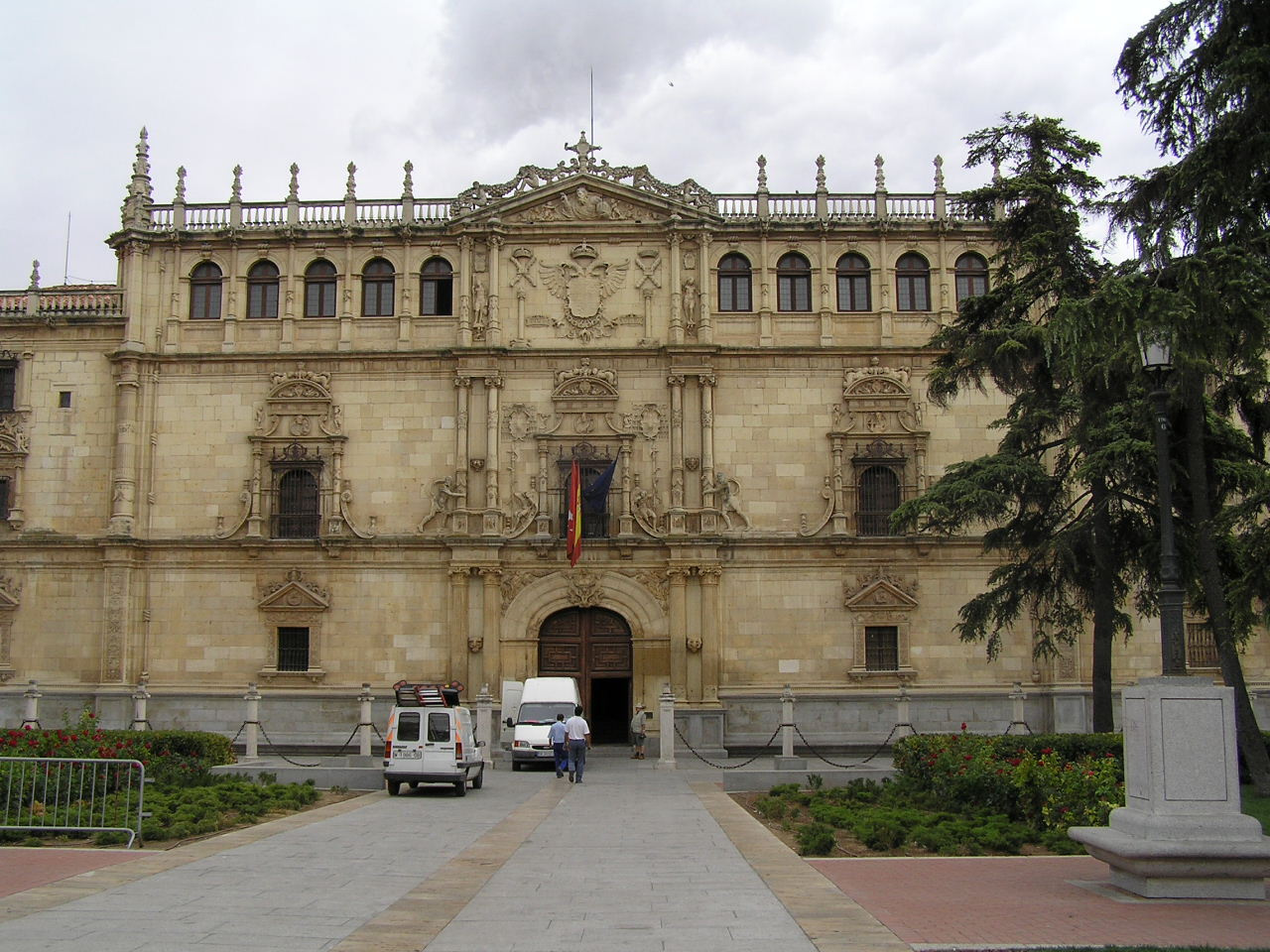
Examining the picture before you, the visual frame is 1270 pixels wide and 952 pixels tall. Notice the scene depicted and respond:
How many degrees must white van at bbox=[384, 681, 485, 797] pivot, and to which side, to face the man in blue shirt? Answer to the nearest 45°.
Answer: approximately 45° to its right

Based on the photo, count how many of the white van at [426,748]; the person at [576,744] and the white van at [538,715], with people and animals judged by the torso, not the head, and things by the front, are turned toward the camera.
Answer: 1

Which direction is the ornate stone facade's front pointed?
toward the camera

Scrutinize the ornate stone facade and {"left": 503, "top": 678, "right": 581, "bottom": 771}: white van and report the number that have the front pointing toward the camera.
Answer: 2

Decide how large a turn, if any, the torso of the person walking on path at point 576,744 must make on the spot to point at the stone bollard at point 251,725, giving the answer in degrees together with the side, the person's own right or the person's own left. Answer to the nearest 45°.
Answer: approximately 90° to the person's own left

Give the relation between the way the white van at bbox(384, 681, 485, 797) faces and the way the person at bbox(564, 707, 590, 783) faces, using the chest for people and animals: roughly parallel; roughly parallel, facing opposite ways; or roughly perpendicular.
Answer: roughly parallel

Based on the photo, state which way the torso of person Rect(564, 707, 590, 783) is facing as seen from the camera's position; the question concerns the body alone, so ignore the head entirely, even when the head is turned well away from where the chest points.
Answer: away from the camera

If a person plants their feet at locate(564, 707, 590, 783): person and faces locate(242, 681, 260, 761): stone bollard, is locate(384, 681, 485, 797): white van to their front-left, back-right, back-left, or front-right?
front-left

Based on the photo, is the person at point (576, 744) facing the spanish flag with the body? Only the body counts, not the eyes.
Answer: yes

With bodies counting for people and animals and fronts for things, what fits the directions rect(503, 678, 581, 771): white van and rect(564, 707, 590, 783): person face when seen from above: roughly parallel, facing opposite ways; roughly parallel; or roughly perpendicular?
roughly parallel, facing opposite ways

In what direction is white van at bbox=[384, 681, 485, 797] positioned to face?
away from the camera

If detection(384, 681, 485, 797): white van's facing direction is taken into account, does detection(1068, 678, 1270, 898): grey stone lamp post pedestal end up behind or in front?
behind

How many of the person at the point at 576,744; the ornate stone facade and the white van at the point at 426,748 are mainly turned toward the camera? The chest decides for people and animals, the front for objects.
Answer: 1

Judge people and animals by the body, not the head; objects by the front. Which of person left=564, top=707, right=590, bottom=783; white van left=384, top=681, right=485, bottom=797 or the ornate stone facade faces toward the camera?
the ornate stone facade

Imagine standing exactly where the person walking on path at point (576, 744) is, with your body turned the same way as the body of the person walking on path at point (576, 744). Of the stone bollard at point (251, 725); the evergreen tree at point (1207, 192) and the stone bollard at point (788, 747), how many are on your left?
1

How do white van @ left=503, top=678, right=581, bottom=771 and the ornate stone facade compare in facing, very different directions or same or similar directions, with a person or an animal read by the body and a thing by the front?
same or similar directions
